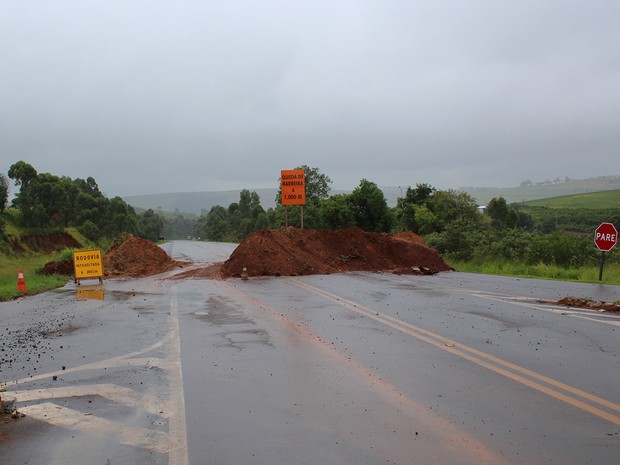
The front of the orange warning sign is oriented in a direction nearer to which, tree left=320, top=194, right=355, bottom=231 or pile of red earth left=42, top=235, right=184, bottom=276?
the pile of red earth

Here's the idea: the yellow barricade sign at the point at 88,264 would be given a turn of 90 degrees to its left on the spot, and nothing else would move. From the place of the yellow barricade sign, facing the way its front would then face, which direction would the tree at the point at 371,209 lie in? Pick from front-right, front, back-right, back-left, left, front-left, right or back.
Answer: front-left

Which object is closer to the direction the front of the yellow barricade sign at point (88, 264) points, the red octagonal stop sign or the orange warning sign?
the red octagonal stop sign

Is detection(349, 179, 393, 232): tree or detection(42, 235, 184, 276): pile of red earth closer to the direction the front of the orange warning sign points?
the pile of red earth

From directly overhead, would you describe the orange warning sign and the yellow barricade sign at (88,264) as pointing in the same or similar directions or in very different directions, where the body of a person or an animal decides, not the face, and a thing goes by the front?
same or similar directions

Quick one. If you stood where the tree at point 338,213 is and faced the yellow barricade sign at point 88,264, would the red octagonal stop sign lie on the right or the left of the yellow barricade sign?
left

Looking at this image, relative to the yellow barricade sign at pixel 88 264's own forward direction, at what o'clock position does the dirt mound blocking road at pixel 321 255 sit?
The dirt mound blocking road is roughly at 9 o'clock from the yellow barricade sign.

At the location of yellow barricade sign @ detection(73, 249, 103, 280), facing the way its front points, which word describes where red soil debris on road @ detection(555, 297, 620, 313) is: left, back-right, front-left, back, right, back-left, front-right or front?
front-left

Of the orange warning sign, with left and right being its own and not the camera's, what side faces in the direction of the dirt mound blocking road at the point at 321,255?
front

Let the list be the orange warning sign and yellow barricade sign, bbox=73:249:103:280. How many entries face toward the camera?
2

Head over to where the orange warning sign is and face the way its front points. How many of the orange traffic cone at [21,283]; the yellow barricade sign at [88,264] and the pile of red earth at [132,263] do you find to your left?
0

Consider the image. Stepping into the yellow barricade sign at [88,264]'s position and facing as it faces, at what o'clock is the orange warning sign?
The orange warning sign is roughly at 8 o'clock from the yellow barricade sign.

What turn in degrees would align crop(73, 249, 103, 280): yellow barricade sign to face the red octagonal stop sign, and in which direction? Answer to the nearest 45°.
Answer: approximately 45° to its left

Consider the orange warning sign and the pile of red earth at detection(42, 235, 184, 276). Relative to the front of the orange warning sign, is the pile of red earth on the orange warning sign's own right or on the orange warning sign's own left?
on the orange warning sign's own right

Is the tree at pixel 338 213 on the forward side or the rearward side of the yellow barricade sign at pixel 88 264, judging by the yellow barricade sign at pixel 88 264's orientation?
on the rearward side

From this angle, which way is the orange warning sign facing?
toward the camera

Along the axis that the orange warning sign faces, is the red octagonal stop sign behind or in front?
in front
